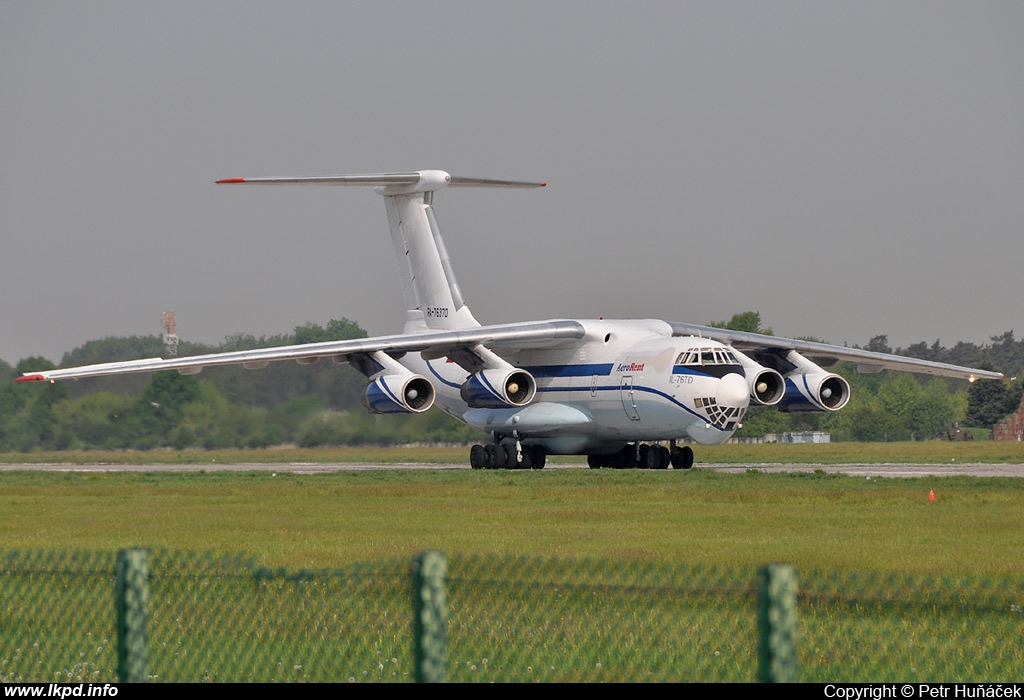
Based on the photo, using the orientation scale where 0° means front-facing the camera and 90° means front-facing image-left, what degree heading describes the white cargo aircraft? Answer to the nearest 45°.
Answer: approximately 315°
